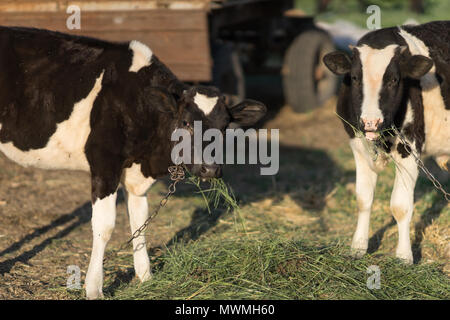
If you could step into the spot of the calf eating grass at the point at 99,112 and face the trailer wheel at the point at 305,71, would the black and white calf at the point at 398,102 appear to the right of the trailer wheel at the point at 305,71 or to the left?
right

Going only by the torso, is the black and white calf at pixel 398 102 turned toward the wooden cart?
no

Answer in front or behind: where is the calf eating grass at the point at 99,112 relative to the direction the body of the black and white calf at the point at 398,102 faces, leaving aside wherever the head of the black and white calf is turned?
in front

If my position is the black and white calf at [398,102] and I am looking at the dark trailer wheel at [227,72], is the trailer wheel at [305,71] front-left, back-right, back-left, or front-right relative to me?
front-right

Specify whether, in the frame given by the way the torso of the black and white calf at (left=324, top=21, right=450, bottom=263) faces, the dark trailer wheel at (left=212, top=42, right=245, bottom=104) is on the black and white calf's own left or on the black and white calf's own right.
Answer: on the black and white calf's own right

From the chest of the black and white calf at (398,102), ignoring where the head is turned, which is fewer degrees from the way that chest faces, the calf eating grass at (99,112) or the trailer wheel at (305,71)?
the calf eating grass

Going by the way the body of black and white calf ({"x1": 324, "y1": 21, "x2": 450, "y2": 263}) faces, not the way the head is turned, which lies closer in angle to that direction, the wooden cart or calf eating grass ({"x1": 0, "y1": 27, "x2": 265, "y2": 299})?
the calf eating grass

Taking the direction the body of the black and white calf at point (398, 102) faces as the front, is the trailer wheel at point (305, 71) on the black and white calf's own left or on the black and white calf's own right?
on the black and white calf's own right

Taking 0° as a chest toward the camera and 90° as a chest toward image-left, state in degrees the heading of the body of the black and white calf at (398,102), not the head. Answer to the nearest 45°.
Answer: approximately 45°
